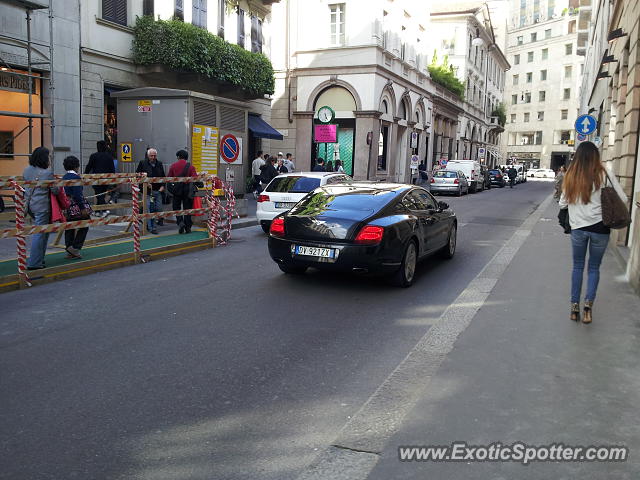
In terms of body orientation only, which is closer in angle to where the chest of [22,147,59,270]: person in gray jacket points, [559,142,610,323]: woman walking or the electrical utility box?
the electrical utility box

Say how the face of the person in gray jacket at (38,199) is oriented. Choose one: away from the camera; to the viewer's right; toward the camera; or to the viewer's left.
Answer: away from the camera

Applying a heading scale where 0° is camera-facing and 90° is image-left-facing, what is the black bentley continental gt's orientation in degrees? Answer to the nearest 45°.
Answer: approximately 225°

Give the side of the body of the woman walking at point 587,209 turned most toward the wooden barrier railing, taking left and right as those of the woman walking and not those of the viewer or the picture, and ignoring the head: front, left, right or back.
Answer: left

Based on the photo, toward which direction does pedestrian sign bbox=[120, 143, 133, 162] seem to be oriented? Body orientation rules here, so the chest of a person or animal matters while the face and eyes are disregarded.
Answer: toward the camera

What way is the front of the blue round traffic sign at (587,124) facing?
toward the camera

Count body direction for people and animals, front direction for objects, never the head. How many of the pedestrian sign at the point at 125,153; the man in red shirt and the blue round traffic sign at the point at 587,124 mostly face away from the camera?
1

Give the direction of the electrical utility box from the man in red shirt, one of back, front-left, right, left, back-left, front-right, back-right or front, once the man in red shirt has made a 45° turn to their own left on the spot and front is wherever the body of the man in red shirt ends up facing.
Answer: front-right

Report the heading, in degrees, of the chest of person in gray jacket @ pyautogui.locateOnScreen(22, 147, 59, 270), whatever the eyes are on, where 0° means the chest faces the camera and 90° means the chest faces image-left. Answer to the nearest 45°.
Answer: approximately 225°

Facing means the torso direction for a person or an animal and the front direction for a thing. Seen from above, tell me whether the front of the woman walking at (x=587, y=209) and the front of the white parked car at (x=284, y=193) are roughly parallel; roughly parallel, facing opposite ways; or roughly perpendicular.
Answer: roughly parallel

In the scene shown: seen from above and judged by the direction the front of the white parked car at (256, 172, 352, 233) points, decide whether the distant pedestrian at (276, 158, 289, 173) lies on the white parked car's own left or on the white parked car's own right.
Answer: on the white parked car's own left

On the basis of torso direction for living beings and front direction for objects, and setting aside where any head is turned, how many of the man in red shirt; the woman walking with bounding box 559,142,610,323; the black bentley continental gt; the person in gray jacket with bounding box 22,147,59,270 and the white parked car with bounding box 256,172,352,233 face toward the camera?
0

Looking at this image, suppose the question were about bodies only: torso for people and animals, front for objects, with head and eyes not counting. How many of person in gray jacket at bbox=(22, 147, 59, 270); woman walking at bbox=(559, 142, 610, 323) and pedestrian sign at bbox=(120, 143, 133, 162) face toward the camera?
1

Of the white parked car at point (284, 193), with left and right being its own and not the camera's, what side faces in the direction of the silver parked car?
front

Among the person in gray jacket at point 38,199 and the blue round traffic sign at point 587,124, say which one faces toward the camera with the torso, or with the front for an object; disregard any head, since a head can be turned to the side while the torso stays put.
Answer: the blue round traffic sign

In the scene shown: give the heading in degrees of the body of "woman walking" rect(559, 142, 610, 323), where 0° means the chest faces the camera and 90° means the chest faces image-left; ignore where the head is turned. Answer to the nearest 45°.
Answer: approximately 180°

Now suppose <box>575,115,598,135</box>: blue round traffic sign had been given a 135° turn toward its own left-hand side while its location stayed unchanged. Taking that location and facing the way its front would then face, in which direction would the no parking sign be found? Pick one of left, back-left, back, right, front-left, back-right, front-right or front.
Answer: back

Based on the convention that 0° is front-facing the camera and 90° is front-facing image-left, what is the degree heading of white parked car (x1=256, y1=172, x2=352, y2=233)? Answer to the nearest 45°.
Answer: approximately 225°
